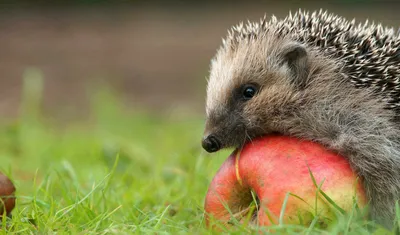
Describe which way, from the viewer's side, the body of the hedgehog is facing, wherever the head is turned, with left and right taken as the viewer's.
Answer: facing to the left of the viewer

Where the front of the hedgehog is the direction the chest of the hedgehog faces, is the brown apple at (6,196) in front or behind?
in front
